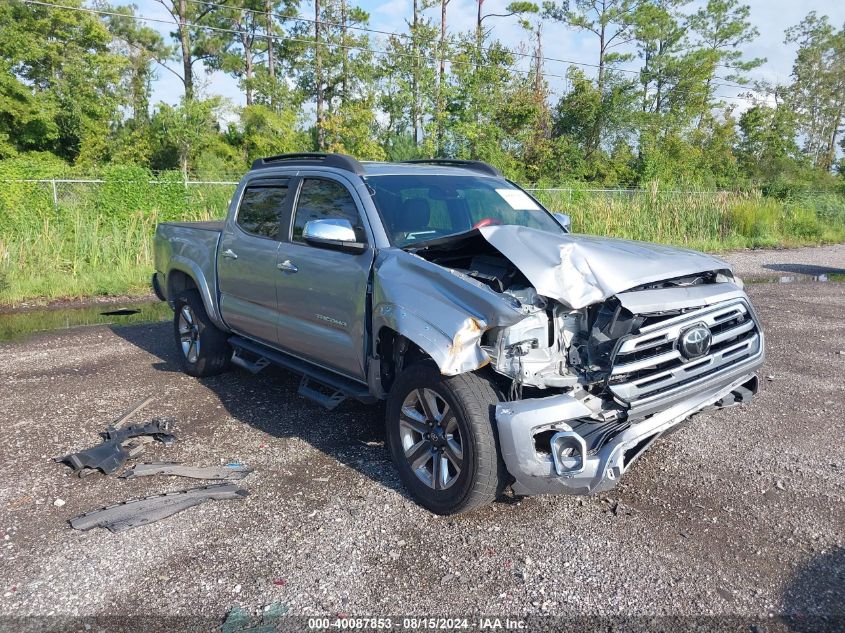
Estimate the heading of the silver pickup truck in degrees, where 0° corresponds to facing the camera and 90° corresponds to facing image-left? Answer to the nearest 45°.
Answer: approximately 315°

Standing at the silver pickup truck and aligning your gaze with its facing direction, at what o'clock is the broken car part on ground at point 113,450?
The broken car part on ground is roughly at 5 o'clock from the silver pickup truck.
